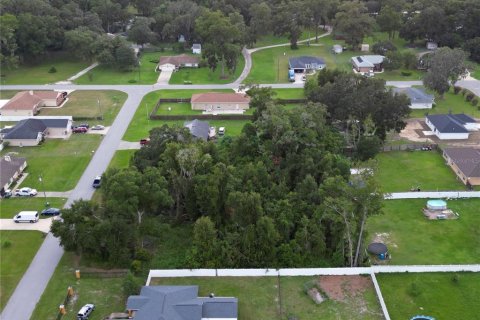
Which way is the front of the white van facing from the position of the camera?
facing to the left of the viewer

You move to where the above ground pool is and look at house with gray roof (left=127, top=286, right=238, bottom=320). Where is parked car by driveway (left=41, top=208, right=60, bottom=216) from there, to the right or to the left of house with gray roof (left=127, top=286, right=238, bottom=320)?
right

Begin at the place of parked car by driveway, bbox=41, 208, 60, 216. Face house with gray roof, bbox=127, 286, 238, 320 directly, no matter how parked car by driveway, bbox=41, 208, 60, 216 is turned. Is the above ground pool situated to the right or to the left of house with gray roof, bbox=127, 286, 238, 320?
left

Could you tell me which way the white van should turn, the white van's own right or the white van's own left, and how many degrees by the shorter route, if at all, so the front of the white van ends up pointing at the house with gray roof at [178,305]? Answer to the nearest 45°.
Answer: approximately 90° to the white van's own left

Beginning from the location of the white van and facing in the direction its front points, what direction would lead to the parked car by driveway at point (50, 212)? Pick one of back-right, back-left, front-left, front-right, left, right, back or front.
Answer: back
